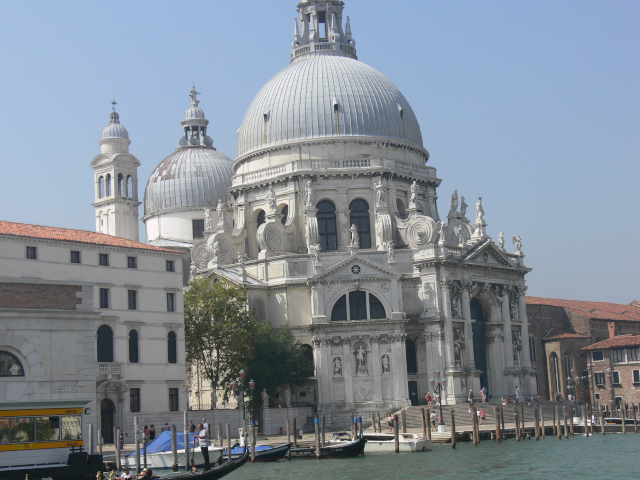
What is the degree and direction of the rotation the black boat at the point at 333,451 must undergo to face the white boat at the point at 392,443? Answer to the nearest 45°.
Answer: approximately 45° to its left

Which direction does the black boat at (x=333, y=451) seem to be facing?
to the viewer's right

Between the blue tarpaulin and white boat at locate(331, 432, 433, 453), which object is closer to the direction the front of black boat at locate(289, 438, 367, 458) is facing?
the white boat

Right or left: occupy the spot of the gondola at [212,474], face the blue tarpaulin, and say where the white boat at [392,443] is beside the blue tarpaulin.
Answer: right

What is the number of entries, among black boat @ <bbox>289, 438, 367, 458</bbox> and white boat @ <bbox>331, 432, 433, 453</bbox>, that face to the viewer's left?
0

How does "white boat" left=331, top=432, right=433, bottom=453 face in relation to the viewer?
to the viewer's right
